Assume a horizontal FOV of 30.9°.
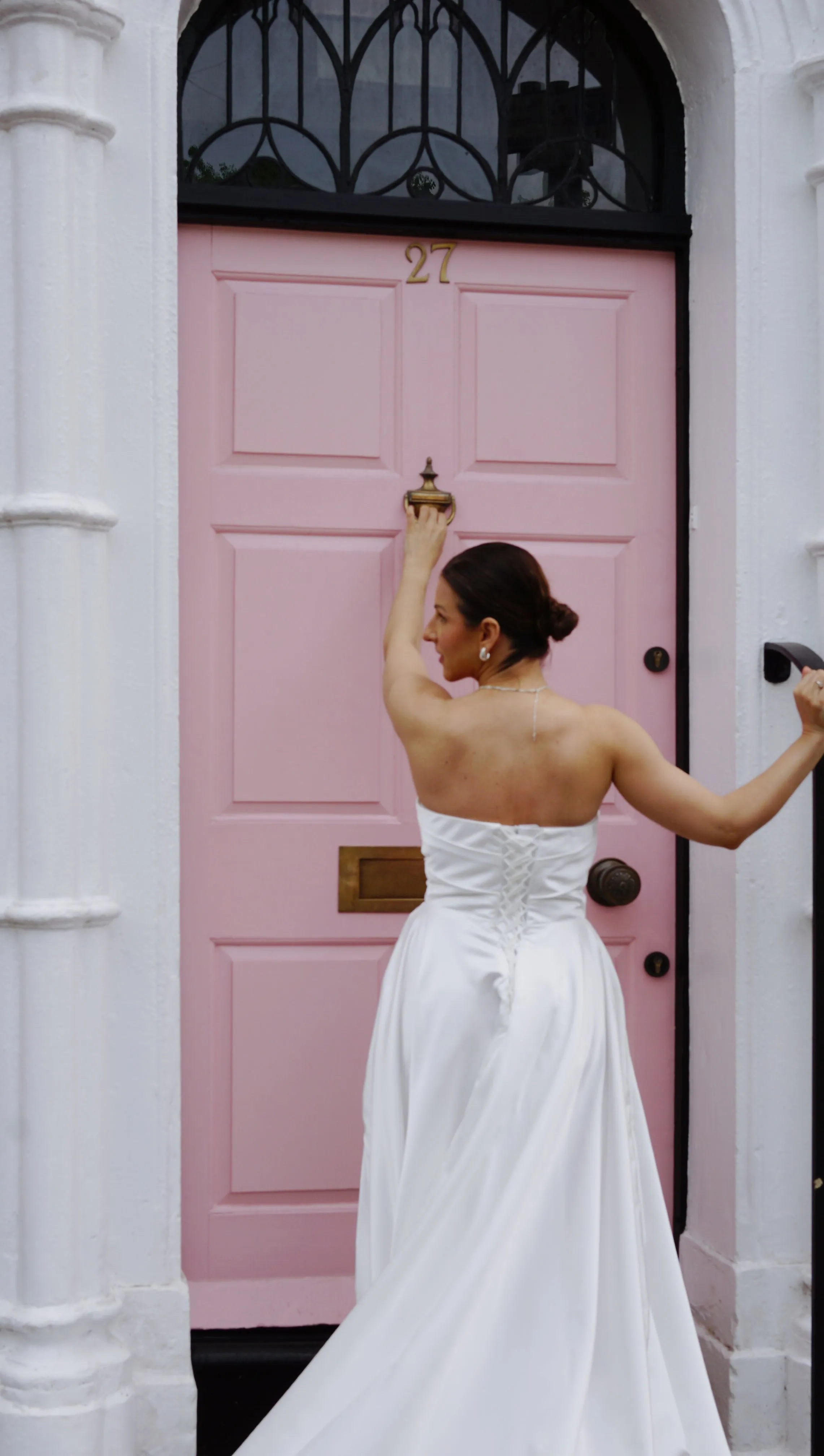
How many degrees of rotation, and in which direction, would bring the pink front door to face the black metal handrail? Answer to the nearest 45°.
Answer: approximately 90° to its left

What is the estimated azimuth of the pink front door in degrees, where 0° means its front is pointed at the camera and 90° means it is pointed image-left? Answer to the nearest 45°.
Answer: approximately 0°

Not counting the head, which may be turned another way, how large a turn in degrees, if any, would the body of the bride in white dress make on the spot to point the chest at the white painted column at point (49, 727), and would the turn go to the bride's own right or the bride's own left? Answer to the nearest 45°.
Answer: approximately 90° to the bride's own left

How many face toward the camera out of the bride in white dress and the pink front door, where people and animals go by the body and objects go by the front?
1

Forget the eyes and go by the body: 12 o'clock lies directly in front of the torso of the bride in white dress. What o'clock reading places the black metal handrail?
The black metal handrail is roughly at 2 o'clock from the bride in white dress.

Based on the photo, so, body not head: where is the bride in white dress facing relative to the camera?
away from the camera

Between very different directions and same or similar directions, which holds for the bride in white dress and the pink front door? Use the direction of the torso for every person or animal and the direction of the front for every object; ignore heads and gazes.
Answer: very different directions
